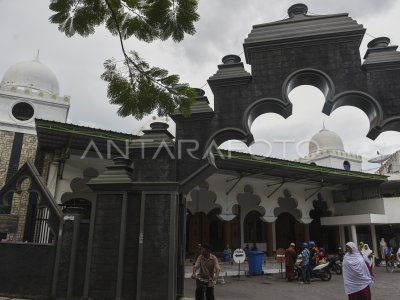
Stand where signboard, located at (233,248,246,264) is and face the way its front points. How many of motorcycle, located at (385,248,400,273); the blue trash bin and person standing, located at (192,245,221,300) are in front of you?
1

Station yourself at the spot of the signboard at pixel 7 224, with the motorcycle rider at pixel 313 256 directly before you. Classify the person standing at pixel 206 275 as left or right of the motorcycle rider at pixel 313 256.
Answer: right

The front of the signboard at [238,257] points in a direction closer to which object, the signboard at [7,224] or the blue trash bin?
the signboard

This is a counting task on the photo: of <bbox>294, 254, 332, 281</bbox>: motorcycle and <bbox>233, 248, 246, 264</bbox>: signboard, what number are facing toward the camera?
1

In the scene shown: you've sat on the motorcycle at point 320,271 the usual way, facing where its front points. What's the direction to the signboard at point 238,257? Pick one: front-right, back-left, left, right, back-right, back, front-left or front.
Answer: front

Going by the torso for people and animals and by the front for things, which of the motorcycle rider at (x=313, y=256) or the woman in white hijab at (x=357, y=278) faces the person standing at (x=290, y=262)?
the motorcycle rider

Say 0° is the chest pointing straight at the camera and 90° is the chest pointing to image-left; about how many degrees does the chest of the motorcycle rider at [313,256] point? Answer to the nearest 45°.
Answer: approximately 45°

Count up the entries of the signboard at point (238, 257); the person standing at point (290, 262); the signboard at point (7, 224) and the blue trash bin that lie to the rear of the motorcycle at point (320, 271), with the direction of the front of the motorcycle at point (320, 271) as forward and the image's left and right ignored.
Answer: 0

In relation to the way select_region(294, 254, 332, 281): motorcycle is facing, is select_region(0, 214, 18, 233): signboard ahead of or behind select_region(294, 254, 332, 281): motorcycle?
ahead

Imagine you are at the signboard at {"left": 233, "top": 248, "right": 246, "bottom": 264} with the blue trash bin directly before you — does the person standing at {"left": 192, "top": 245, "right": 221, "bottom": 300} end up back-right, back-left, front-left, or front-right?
back-right

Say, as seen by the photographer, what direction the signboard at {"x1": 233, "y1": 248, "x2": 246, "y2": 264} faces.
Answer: facing the viewer

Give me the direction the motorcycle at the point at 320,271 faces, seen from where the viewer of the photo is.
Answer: facing to the left of the viewer

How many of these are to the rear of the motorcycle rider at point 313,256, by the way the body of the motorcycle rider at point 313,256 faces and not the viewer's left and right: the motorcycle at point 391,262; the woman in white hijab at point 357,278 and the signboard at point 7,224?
1
